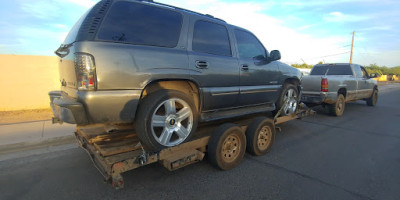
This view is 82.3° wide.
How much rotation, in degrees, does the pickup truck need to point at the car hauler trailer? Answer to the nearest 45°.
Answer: approximately 135° to its right

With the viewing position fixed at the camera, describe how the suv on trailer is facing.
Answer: facing away from the viewer and to the right of the viewer

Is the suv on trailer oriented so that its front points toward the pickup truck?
yes

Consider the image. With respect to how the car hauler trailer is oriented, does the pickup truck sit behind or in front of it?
in front

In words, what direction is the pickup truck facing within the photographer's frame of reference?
facing away from the viewer and to the right of the viewer

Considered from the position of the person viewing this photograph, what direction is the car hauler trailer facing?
facing away from the viewer and to the right of the viewer
